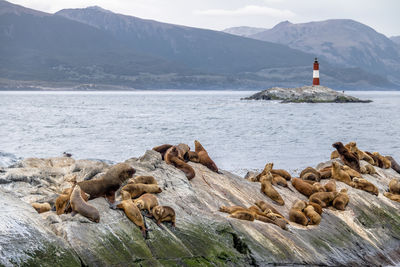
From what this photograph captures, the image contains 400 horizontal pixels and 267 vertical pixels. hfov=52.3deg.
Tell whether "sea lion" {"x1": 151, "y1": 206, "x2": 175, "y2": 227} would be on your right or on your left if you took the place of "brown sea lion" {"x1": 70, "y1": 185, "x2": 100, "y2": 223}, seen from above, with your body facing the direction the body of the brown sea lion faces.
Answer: on your right

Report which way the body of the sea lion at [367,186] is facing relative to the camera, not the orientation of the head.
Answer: to the viewer's left

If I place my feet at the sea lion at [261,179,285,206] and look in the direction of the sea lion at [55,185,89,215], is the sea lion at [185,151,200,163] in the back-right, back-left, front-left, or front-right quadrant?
front-right

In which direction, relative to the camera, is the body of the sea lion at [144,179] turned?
to the viewer's left

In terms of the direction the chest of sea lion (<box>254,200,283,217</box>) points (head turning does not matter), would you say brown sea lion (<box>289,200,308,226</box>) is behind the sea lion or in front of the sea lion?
behind

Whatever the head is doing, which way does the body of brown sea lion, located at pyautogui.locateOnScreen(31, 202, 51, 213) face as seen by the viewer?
to the viewer's left

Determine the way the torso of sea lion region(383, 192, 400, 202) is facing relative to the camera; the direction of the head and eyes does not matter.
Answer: to the viewer's left

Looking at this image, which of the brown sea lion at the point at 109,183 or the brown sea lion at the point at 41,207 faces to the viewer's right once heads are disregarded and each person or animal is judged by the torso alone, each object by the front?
the brown sea lion at the point at 109,183

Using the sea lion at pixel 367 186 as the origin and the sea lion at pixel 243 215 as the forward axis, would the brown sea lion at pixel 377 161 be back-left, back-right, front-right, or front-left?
back-right

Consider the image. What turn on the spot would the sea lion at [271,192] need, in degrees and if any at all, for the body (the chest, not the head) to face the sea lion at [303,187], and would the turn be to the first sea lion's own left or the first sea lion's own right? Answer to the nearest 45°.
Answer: approximately 135° to the first sea lion's own right

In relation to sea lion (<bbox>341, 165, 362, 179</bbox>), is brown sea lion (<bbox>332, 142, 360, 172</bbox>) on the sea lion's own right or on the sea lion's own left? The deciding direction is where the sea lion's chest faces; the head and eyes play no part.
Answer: on the sea lion's own right
